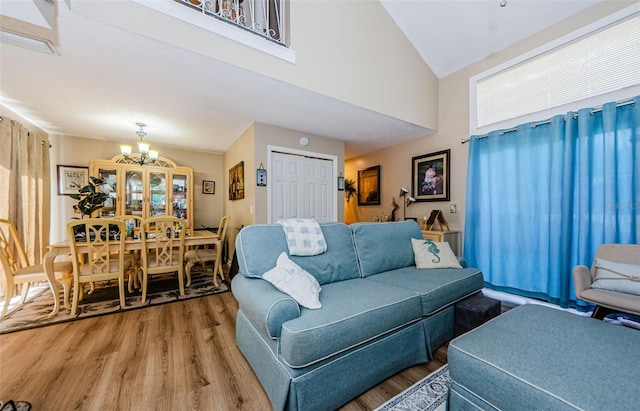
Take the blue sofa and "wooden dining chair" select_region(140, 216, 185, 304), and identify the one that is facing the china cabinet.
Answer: the wooden dining chair

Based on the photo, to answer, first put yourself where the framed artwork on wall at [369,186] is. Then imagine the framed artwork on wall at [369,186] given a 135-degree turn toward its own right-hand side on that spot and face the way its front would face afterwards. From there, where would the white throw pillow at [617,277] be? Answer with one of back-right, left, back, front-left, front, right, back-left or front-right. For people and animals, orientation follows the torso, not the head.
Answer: back-right

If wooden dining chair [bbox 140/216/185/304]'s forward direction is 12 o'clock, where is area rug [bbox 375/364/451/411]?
The area rug is roughly at 5 o'clock from the wooden dining chair.

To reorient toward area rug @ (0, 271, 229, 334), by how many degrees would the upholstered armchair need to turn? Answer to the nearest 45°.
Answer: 0° — it already faces it

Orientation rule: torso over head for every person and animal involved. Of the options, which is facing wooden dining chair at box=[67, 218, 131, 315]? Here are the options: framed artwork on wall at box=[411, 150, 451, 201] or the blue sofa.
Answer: the framed artwork on wall

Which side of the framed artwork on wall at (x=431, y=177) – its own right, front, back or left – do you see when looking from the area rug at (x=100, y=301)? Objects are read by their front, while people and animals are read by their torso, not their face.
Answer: front

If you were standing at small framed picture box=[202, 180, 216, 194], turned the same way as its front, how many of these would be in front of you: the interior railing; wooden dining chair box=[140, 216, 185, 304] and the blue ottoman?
3

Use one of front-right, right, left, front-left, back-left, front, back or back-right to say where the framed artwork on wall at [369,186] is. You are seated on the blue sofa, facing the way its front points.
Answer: back-left

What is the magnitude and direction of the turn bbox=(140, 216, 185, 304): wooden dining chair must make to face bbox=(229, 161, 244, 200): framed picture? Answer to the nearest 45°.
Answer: approximately 45° to its right

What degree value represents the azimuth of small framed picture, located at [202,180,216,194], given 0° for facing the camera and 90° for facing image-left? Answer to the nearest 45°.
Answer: approximately 0°

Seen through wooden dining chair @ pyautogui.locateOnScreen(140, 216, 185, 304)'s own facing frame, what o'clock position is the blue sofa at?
The blue sofa is roughly at 5 o'clock from the wooden dining chair.

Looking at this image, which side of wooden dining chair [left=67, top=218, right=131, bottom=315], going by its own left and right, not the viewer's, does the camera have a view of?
back

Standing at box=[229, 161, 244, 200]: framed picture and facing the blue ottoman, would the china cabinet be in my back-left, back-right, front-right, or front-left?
back-right

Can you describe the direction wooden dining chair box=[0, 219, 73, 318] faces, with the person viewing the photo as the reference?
facing to the right of the viewer

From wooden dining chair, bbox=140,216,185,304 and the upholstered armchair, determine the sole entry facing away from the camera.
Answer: the wooden dining chair

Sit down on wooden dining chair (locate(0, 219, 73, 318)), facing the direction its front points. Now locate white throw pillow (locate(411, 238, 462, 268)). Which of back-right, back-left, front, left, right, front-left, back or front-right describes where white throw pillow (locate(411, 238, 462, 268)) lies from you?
front-right

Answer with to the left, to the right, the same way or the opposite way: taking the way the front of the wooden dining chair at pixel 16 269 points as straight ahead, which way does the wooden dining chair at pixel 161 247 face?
to the left
